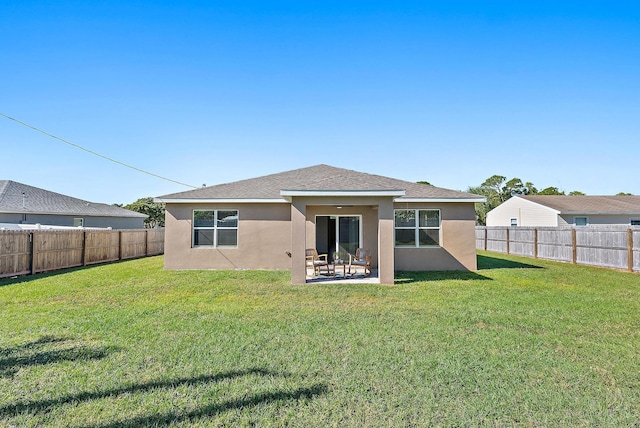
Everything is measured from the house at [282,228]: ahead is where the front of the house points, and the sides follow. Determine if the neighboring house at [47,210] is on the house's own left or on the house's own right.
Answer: on the house's own left

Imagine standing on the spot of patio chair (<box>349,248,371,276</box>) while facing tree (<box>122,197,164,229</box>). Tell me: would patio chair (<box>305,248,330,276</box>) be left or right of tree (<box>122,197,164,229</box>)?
left

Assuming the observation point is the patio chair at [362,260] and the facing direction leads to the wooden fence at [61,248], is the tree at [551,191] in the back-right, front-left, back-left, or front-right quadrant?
back-right

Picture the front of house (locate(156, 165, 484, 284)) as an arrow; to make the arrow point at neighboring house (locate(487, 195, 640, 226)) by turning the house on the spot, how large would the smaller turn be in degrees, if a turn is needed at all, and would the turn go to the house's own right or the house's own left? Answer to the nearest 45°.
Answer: approximately 45° to the house's own right

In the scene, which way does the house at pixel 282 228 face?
away from the camera

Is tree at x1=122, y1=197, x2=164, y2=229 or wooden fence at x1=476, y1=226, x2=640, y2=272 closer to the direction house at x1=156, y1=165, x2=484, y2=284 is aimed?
the tree
